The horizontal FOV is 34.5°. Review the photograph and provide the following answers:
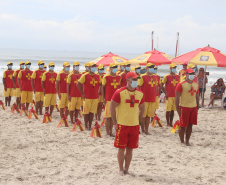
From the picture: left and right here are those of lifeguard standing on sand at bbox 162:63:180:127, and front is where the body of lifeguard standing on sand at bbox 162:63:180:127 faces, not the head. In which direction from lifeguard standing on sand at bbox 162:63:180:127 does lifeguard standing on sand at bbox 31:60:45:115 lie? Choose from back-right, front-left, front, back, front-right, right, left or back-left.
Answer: back-right

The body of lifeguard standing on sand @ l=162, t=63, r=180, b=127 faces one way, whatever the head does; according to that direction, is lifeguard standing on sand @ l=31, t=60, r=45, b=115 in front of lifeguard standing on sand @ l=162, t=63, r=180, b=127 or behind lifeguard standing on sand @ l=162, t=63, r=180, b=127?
behind
